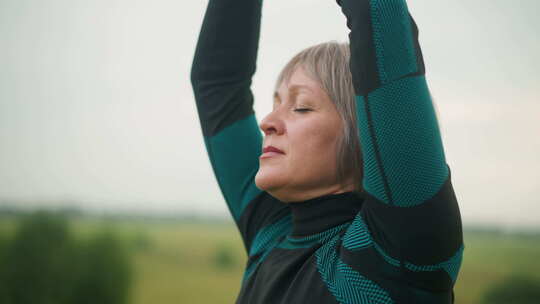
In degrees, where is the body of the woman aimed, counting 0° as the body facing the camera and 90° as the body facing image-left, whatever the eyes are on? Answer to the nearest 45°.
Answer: approximately 45°

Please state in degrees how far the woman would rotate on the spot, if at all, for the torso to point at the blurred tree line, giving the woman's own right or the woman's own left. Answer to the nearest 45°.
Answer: approximately 90° to the woman's own right

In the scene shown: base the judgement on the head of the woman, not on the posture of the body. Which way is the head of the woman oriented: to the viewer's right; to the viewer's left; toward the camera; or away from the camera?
to the viewer's left
